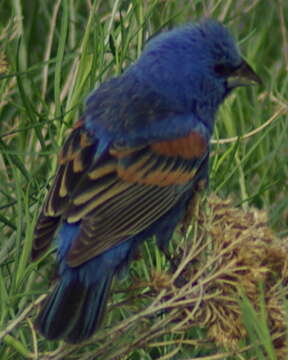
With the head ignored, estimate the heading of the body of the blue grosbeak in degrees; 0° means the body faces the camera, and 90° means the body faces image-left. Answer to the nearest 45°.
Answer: approximately 225°
